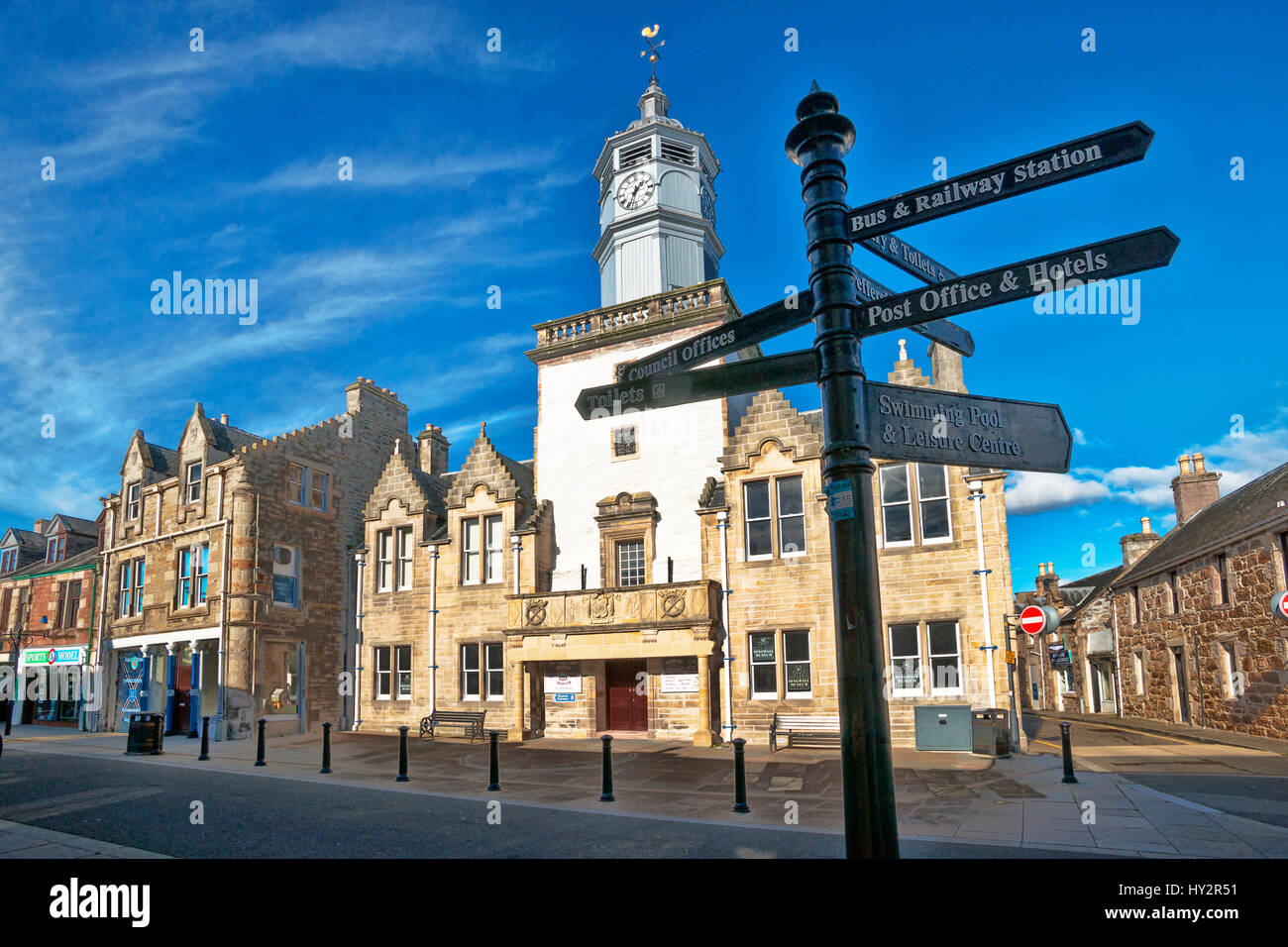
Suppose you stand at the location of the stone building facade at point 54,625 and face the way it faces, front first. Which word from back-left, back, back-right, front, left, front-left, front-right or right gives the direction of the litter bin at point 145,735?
front-left

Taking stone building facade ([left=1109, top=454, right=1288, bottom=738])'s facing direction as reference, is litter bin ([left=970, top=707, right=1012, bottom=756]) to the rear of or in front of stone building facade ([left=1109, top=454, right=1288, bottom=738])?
in front

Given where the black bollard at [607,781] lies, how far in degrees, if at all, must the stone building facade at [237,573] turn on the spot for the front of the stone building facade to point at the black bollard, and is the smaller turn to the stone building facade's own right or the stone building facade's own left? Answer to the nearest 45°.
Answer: approximately 45° to the stone building facade's own left

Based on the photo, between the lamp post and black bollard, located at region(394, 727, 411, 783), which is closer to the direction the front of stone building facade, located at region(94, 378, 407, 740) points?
the black bollard

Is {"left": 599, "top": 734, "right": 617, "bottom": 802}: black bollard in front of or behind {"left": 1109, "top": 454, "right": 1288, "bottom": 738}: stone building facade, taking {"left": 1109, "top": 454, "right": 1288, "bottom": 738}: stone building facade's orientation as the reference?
in front

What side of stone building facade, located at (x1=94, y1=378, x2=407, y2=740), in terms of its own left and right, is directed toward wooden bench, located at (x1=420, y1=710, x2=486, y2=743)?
left

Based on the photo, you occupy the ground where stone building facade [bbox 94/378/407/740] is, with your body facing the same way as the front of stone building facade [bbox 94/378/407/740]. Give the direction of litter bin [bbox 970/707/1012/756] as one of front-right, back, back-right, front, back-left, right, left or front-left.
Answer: left

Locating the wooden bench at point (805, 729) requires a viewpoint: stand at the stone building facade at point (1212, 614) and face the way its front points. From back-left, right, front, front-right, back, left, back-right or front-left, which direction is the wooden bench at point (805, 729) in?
front

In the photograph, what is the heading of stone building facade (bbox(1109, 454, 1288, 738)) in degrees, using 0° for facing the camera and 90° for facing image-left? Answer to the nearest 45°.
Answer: approximately 45°

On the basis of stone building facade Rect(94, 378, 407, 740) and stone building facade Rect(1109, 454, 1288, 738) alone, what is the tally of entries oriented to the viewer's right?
0

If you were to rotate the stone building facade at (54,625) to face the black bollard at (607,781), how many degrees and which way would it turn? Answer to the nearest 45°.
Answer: approximately 45° to its left
